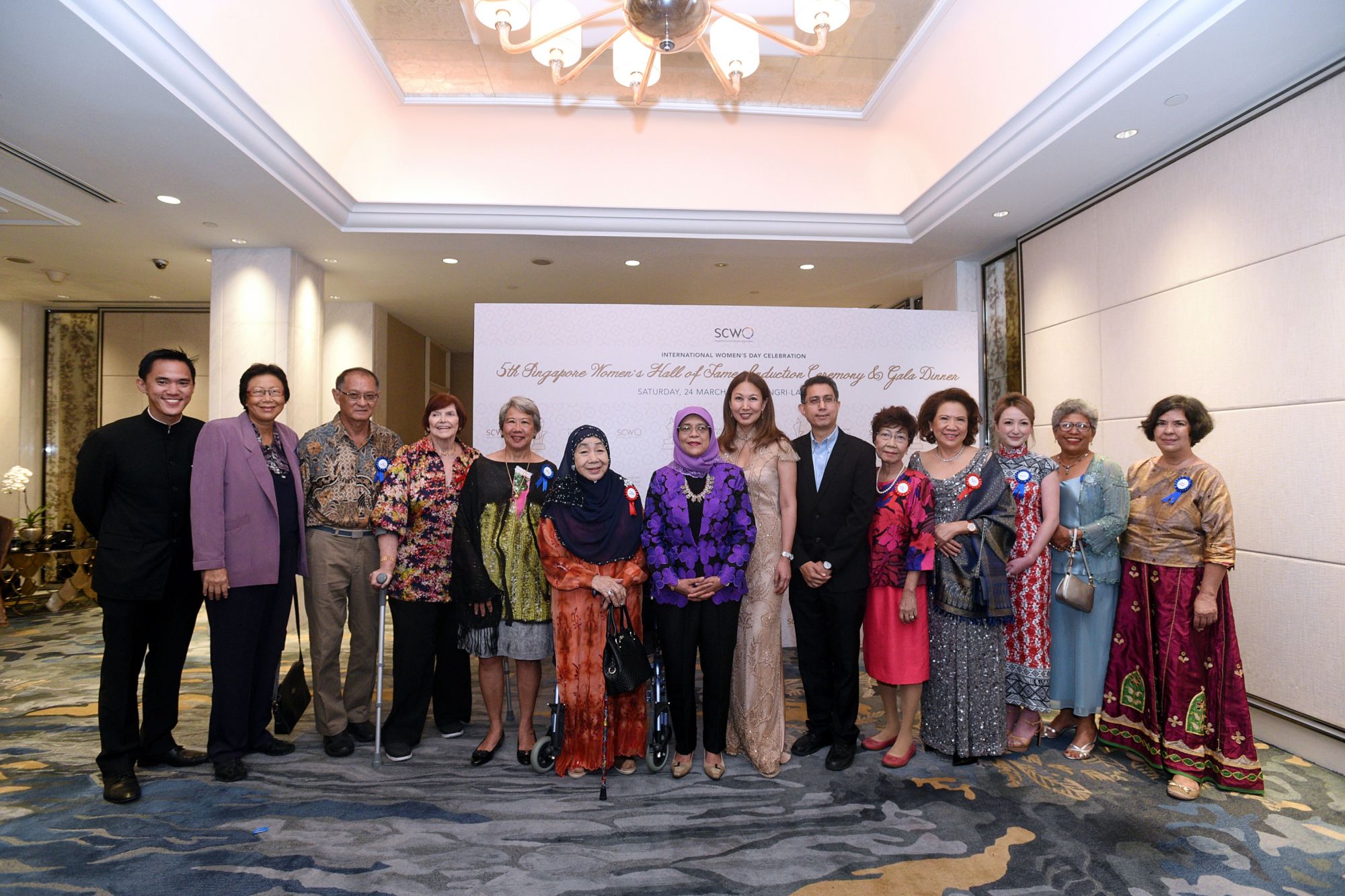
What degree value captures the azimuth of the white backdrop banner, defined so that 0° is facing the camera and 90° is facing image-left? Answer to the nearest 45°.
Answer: approximately 0°

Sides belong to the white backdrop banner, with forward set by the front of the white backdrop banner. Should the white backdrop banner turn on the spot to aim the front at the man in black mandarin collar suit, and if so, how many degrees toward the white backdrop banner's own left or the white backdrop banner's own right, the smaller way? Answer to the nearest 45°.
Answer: approximately 45° to the white backdrop banner's own right

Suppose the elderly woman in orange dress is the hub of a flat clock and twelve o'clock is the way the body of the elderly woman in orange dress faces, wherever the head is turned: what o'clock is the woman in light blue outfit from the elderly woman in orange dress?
The woman in light blue outfit is roughly at 9 o'clock from the elderly woman in orange dress.

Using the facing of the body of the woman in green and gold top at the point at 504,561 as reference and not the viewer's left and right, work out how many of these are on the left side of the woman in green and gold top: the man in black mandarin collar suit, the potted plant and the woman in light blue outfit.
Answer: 1
